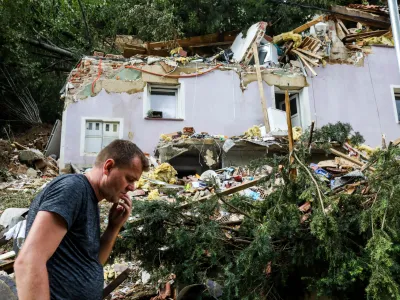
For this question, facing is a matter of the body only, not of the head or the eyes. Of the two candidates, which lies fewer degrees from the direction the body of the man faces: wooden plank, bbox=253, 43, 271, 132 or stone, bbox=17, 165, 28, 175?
the wooden plank

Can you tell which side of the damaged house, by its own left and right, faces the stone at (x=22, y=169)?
right

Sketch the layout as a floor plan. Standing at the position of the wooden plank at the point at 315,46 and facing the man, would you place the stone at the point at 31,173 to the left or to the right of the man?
right

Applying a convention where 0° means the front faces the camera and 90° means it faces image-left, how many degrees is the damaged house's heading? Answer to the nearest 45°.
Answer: approximately 0°

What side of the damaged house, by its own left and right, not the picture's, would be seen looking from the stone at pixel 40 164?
right

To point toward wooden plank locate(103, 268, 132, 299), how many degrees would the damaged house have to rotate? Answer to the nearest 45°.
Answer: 0° — it already faces it

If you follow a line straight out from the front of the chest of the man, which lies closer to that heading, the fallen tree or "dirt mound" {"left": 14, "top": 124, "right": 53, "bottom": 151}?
the fallen tree

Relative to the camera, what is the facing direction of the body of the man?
to the viewer's right

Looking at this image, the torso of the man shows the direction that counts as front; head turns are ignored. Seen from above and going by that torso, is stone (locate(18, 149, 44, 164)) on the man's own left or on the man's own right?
on the man's own left
